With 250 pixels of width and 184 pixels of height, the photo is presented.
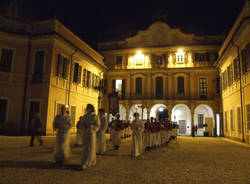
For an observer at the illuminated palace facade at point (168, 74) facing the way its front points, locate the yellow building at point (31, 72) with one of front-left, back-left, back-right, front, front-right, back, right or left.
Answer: front-right

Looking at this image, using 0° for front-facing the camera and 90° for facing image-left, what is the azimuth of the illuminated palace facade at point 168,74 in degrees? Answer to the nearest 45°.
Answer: approximately 0°

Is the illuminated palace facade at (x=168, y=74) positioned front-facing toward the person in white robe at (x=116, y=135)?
yes

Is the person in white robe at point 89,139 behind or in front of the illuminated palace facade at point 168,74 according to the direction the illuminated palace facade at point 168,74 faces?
in front

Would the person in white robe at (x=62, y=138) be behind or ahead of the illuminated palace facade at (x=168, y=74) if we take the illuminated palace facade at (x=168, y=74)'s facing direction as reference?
ahead
